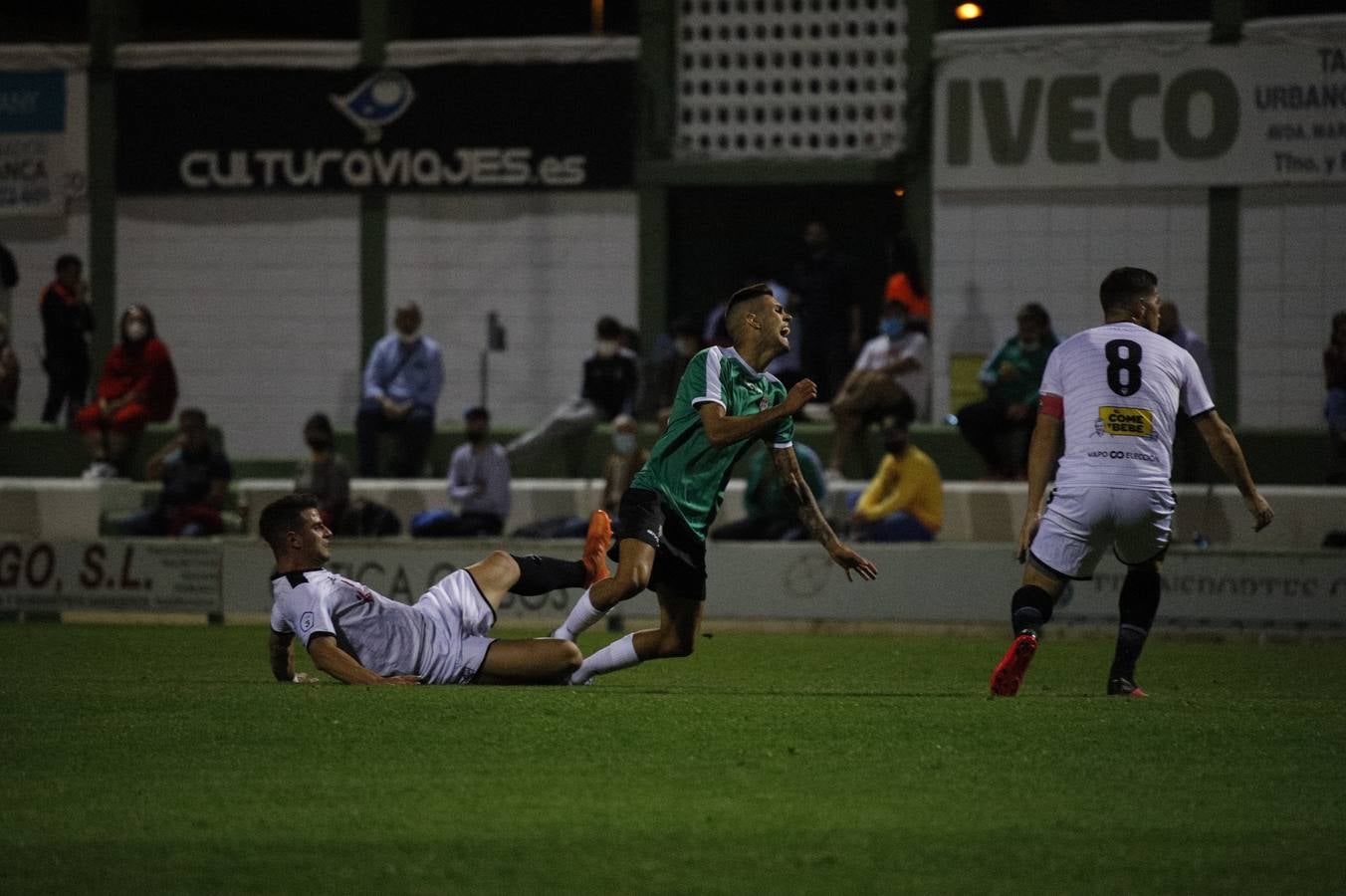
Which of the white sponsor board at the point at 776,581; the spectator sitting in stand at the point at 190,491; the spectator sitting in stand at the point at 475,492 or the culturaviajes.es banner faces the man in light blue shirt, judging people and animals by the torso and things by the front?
the culturaviajes.es banner

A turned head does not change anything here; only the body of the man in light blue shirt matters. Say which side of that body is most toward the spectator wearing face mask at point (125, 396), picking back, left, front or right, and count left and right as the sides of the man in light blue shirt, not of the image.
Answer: right

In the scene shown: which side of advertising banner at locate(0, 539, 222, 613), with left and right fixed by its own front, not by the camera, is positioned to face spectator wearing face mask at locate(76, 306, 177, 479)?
back

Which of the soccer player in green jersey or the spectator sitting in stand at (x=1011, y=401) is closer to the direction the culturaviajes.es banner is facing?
the soccer player in green jersey

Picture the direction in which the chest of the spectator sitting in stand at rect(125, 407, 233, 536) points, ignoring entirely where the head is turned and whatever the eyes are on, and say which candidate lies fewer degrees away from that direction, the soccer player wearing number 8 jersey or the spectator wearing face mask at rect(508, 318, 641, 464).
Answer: the soccer player wearing number 8 jersey

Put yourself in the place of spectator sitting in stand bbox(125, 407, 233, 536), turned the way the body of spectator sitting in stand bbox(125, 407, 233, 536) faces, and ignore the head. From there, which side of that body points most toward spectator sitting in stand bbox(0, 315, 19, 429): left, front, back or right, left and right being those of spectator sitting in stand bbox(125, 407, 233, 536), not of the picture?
right

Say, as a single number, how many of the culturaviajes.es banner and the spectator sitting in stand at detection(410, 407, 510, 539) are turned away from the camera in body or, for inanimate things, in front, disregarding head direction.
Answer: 0

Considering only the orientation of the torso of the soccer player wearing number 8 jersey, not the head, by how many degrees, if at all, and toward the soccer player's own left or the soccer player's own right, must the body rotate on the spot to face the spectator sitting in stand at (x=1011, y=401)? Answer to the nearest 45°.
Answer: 0° — they already face them

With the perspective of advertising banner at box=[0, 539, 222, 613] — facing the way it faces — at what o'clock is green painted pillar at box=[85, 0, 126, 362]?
The green painted pillar is roughly at 6 o'clock from the advertising banner.

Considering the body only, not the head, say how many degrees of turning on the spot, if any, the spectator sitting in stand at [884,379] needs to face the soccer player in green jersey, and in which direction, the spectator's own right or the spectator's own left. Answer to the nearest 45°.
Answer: approximately 45° to the spectator's own left

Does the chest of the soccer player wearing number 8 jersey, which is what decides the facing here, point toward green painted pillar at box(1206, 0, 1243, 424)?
yes

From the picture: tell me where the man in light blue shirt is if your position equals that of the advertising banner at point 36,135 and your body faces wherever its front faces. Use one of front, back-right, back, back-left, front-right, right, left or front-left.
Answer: front-left

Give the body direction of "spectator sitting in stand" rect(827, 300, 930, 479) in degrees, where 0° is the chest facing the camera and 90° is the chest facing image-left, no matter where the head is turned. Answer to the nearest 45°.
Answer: approximately 45°
